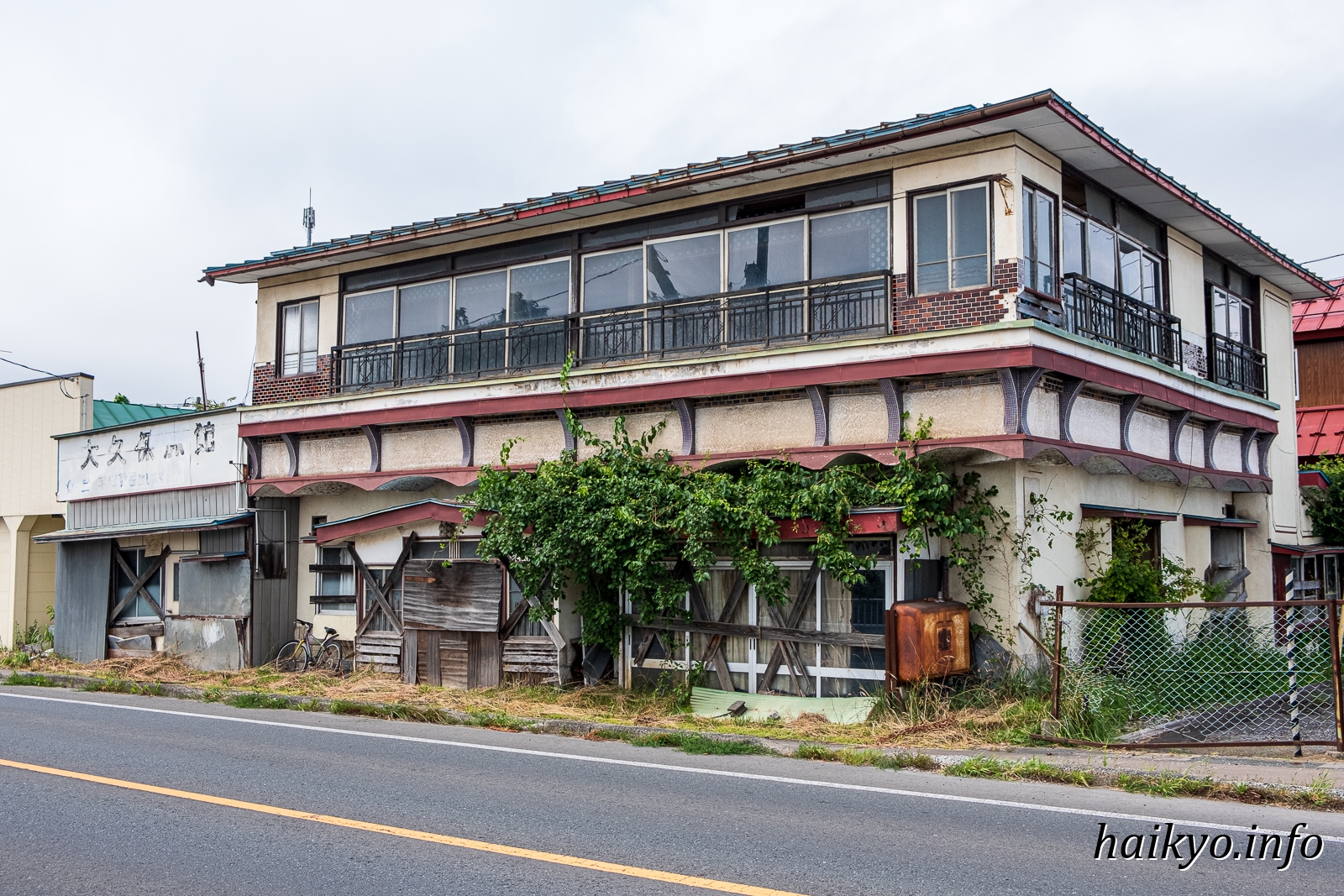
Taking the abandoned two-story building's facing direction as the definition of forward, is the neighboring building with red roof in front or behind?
behind

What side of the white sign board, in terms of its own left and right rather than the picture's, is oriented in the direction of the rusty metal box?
left

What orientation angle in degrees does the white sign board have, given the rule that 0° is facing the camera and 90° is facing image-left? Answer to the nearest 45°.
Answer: approximately 45°
